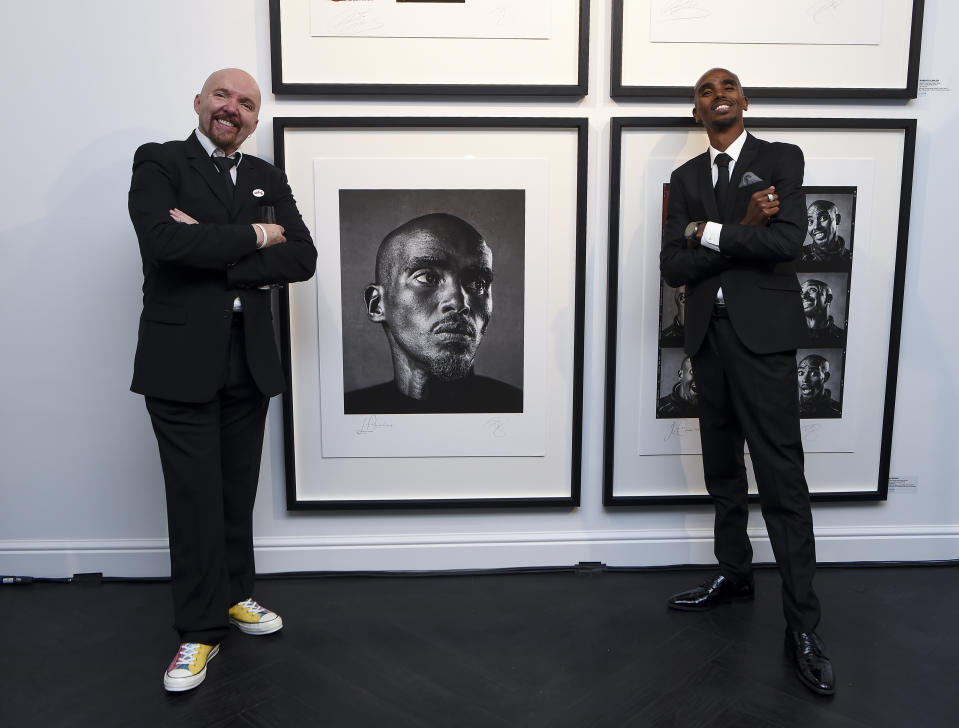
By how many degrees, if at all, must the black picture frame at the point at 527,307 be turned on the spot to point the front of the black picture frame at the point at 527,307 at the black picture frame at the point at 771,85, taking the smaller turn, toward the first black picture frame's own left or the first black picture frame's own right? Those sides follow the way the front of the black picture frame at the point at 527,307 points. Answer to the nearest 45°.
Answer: approximately 90° to the first black picture frame's own left

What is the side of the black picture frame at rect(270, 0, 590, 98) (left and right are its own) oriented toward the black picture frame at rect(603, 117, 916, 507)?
left

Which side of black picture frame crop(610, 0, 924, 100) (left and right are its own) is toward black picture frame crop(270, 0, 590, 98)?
right

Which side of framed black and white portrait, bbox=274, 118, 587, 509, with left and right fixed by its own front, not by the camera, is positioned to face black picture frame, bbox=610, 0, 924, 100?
left

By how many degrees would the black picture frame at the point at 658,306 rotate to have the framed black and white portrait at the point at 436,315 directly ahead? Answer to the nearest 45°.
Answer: approximately 45° to its right

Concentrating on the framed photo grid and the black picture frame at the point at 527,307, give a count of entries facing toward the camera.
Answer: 2

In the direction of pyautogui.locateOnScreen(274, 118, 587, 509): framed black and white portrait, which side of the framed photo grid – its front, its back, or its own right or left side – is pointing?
right
